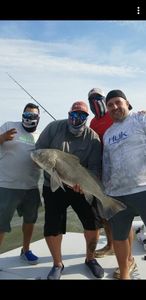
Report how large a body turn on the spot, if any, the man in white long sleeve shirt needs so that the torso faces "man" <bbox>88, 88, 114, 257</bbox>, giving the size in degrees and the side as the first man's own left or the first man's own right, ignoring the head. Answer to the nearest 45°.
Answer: approximately 135° to the first man's own right

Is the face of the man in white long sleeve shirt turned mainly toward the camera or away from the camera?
toward the camera

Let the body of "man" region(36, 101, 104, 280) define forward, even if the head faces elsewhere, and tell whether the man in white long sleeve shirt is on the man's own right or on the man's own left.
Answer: on the man's own left

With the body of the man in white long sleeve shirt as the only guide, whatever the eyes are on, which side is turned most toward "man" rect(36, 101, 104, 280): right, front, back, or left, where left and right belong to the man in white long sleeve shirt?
right

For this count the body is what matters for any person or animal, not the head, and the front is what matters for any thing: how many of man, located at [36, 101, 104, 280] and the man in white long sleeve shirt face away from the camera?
0

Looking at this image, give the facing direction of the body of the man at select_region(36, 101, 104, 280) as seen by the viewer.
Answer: toward the camera

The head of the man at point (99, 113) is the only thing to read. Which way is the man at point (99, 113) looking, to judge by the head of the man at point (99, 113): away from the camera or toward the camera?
toward the camera

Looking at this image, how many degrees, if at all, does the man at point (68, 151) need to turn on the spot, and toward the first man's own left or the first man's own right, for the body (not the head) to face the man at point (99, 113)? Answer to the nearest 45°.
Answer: approximately 135° to the first man's own left

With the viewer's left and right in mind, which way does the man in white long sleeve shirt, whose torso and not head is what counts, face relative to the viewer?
facing the viewer and to the left of the viewer

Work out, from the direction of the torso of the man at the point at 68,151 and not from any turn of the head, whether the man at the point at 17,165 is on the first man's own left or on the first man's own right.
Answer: on the first man's own right
